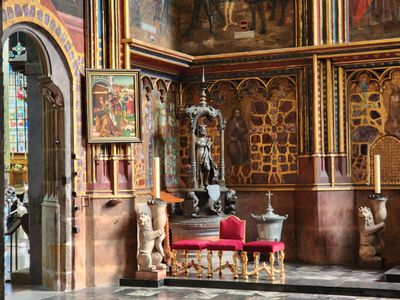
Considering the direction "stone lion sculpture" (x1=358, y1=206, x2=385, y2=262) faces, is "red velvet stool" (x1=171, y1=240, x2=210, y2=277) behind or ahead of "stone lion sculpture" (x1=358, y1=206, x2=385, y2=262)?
behind

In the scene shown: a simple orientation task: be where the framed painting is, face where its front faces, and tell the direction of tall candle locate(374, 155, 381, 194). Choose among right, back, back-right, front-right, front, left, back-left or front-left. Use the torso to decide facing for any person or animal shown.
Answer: left

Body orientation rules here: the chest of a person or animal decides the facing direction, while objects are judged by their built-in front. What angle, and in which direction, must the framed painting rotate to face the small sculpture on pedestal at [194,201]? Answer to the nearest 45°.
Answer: approximately 135° to its left

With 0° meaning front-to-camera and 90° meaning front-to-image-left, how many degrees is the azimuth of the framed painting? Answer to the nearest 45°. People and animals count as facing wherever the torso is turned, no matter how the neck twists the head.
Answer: approximately 0°

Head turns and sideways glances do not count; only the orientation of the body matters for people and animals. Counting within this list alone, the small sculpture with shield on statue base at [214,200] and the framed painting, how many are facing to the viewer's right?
0
